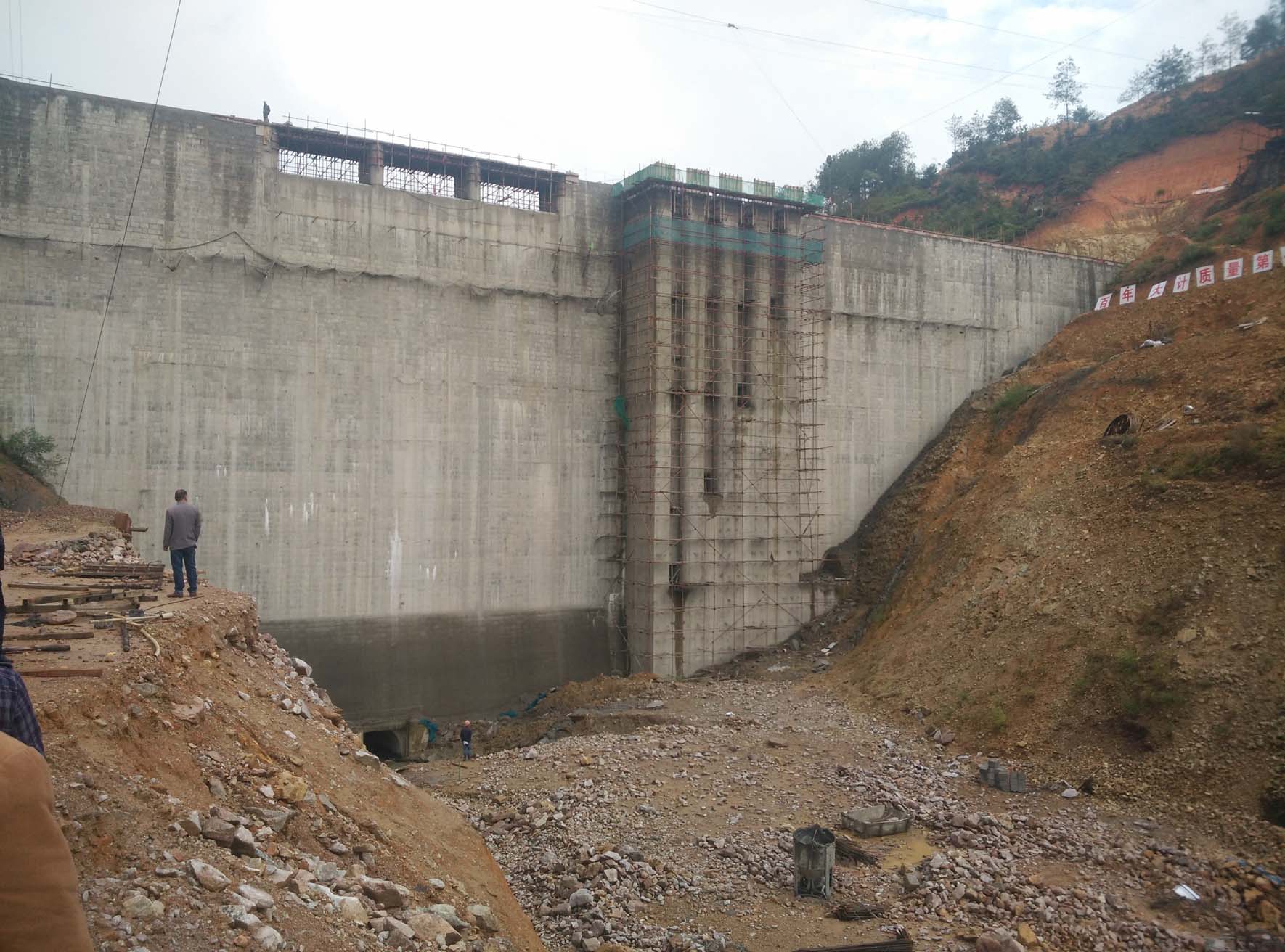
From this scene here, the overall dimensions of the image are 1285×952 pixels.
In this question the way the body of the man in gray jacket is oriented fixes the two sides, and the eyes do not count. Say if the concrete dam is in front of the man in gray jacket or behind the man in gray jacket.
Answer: in front

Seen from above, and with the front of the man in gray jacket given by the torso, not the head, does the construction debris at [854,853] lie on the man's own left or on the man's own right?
on the man's own right

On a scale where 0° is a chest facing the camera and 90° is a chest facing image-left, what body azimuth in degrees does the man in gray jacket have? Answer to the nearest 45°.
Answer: approximately 180°

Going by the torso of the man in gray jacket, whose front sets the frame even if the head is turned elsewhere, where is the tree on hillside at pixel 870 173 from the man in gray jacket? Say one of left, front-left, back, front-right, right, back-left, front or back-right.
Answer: front-right

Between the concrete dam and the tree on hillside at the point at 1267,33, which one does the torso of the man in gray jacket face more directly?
the concrete dam

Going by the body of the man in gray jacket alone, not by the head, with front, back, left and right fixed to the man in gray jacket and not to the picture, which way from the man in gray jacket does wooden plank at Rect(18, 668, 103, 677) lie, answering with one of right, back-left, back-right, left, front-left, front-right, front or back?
back

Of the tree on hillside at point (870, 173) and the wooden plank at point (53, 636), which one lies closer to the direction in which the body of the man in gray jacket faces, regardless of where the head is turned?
the tree on hillside

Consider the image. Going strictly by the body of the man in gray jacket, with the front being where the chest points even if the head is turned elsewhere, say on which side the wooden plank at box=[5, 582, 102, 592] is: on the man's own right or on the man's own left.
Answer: on the man's own left

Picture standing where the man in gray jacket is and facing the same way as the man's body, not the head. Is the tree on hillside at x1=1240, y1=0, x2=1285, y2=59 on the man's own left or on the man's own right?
on the man's own right

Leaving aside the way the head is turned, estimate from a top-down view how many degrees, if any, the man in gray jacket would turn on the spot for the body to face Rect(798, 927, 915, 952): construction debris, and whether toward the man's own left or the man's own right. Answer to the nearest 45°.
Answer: approximately 135° to the man's own right

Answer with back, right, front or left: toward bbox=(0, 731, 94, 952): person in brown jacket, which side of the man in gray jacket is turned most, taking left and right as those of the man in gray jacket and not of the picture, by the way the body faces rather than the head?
back

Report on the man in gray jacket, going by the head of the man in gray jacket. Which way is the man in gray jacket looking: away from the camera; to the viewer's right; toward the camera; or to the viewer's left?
away from the camera

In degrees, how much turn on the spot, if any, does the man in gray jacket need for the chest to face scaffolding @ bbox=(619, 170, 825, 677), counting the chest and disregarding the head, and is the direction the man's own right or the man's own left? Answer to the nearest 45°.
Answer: approximately 45° to the man's own right
